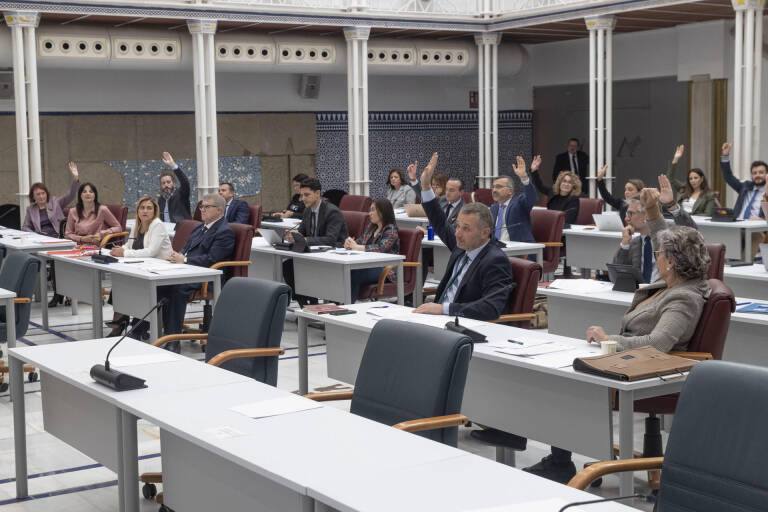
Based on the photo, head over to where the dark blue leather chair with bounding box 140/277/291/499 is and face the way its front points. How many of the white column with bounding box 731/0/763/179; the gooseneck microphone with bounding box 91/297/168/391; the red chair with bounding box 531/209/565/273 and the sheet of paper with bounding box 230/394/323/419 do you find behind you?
2

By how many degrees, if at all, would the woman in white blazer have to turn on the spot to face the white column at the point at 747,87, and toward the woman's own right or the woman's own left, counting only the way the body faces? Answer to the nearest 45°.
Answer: approximately 135° to the woman's own left

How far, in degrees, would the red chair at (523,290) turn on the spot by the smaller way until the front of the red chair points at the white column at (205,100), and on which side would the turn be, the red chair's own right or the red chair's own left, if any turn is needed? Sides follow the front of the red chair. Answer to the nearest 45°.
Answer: approximately 90° to the red chair's own right

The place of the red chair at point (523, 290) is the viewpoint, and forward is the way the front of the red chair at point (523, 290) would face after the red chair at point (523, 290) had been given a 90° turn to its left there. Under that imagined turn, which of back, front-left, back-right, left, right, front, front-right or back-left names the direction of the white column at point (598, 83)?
back-left

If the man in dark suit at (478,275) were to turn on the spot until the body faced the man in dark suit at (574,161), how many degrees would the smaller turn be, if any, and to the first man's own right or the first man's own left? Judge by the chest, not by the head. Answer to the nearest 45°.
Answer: approximately 135° to the first man's own right

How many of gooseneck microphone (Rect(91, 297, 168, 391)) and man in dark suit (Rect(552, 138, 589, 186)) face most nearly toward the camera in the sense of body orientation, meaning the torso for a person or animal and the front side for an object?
1

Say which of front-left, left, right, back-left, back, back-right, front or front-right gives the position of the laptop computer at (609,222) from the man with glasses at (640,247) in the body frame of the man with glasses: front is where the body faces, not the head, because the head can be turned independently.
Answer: back-right

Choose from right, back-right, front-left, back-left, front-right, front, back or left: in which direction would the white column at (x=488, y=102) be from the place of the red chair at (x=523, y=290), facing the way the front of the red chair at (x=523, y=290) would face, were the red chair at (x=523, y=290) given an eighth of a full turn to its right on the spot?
right

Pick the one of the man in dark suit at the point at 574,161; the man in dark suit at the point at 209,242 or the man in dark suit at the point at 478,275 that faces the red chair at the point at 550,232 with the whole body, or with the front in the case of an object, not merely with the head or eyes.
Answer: the man in dark suit at the point at 574,161
